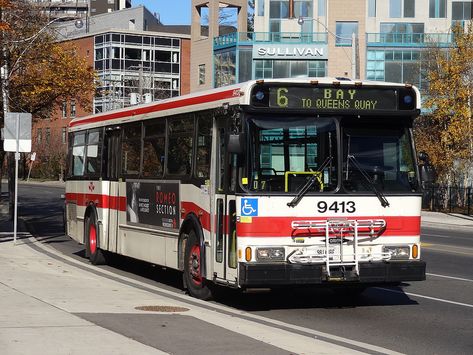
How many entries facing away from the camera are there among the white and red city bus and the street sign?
1

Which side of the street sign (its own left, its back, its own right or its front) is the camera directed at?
back

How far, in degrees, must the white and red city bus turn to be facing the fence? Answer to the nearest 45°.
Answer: approximately 135° to its left

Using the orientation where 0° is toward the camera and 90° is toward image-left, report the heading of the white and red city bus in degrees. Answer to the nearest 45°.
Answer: approximately 315°

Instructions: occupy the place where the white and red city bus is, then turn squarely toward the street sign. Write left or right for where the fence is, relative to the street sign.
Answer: right

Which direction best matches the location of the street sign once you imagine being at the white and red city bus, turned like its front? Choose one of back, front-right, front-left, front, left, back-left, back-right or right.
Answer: back
